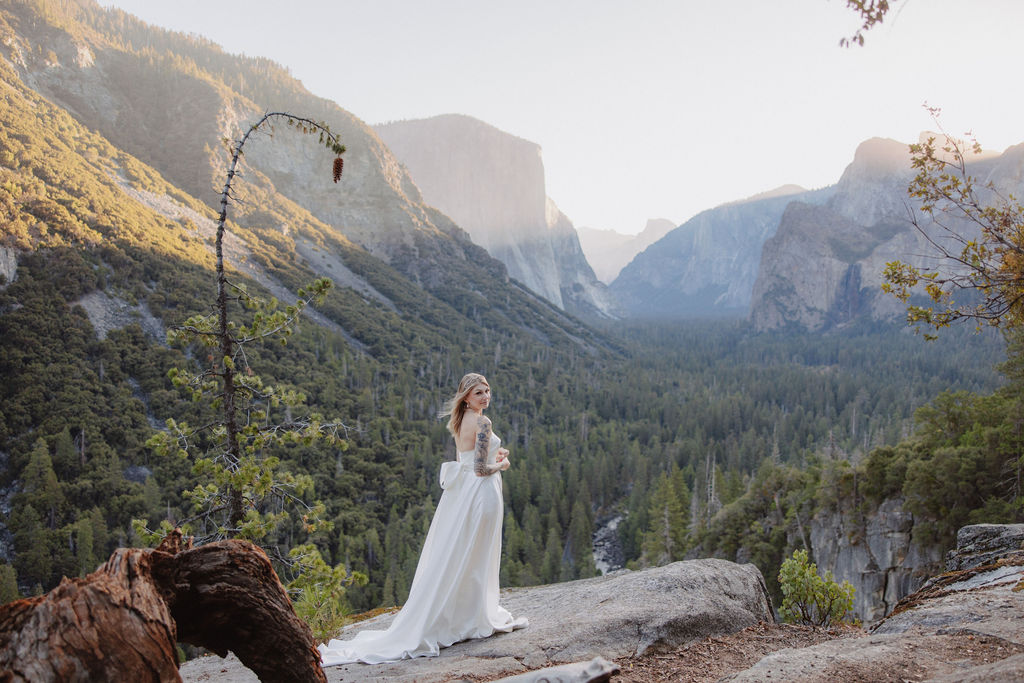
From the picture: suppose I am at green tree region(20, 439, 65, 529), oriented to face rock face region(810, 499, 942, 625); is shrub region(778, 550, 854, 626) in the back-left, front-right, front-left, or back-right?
front-right

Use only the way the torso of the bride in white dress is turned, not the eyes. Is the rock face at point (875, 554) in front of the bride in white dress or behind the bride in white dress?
in front

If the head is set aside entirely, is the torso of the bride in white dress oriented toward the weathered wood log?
no

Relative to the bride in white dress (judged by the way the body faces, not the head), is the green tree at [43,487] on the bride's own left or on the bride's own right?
on the bride's own left

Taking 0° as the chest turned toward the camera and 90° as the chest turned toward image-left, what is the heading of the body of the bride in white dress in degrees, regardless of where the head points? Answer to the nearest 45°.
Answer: approximately 225°

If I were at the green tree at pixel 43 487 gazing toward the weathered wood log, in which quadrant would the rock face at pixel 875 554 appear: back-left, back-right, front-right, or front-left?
front-left

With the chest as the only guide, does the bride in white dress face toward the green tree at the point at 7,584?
no

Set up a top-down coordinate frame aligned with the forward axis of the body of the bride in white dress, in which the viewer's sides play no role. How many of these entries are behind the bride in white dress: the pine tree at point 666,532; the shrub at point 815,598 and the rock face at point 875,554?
0
